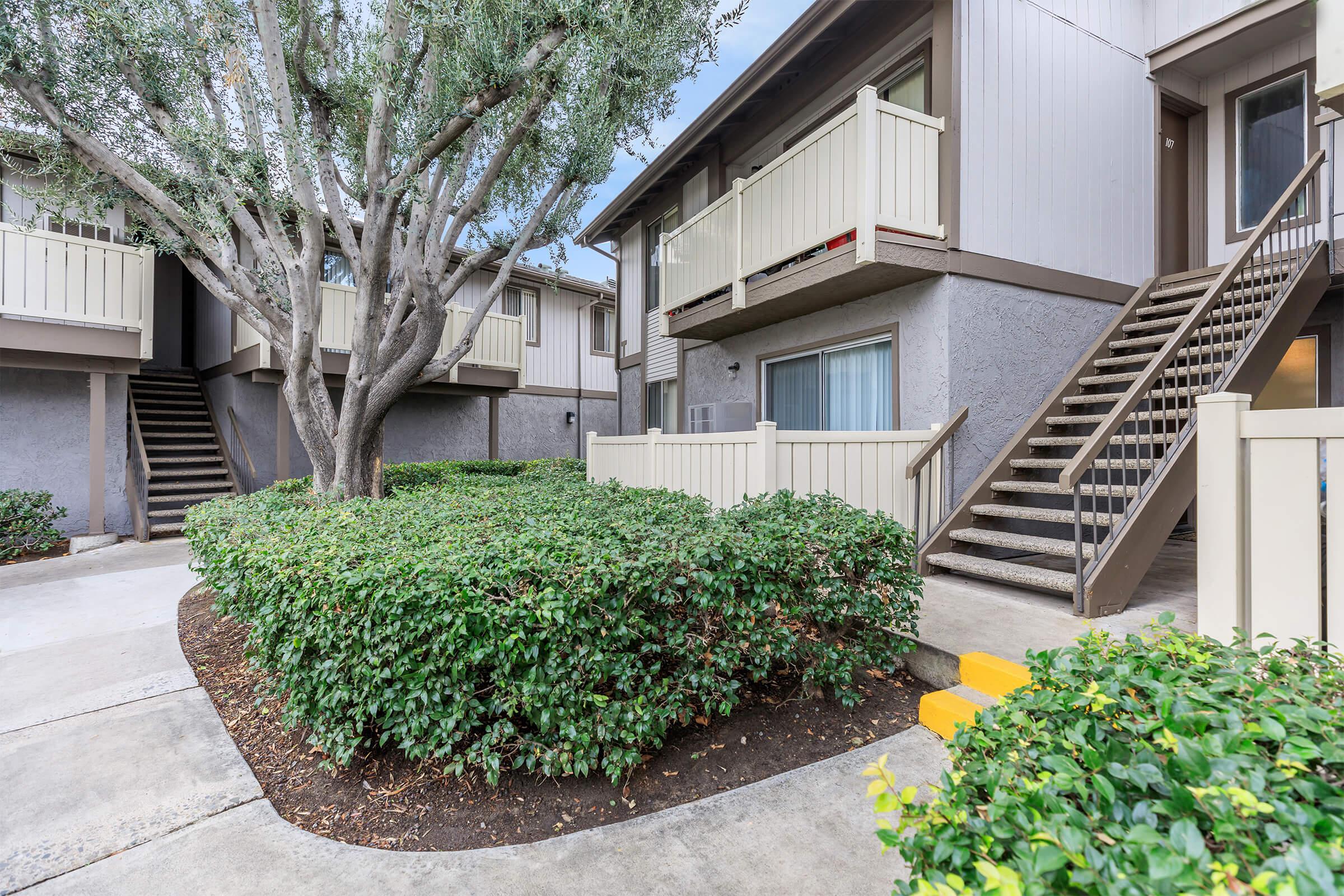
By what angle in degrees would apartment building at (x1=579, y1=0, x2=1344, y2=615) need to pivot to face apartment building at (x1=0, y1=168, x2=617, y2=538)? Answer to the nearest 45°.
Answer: approximately 45° to its right

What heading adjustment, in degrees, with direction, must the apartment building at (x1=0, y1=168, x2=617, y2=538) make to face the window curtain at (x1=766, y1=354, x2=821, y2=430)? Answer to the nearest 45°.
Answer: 0° — it already faces it

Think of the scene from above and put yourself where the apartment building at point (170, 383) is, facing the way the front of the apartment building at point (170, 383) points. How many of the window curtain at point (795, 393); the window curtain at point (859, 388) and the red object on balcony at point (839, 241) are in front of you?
3

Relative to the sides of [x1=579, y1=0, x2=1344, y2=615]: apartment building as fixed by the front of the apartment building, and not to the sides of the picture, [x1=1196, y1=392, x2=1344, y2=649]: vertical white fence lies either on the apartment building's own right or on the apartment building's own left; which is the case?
on the apartment building's own left

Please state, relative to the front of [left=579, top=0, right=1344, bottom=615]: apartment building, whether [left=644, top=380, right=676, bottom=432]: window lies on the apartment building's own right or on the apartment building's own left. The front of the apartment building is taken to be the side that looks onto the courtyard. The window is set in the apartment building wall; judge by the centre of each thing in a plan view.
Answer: on the apartment building's own right

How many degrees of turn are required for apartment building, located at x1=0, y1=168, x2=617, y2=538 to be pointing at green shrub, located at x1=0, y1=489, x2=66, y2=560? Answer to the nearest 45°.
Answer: approximately 90° to its right

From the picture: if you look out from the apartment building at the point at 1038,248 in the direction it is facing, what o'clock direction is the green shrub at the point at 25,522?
The green shrub is roughly at 1 o'clock from the apartment building.

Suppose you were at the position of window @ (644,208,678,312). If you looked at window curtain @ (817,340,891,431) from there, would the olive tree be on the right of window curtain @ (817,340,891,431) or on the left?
right

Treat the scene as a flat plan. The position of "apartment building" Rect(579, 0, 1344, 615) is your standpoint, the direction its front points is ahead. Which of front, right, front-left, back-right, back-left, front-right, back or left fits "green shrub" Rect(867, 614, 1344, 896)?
front-left

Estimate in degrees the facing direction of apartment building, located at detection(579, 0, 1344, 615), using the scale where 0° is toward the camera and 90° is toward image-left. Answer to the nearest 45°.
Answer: approximately 45°
